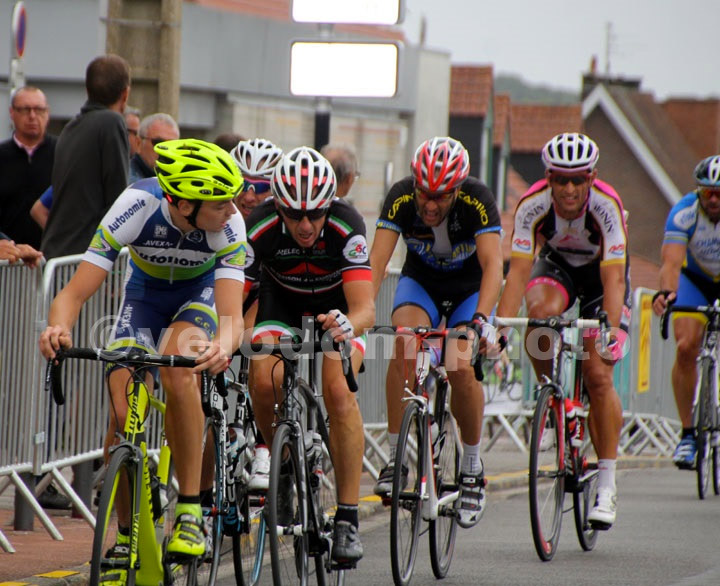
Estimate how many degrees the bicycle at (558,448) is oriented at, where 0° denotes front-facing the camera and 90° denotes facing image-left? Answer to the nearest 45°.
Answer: approximately 0°

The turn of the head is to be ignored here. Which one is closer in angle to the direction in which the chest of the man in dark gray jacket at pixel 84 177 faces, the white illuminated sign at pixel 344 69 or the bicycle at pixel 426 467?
the white illuminated sign

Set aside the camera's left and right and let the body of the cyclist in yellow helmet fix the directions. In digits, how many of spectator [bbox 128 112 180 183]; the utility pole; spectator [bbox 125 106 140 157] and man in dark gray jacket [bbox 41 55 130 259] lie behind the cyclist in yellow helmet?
4

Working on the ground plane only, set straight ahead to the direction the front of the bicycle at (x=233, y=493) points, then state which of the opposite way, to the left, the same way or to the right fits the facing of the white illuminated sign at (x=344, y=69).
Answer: the same way

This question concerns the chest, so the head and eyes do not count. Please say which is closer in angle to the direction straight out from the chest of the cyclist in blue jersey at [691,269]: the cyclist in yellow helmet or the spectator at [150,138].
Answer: the cyclist in yellow helmet

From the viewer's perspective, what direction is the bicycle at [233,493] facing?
toward the camera

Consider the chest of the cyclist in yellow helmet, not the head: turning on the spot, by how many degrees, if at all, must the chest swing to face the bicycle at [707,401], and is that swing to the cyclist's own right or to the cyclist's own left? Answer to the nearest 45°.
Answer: approximately 135° to the cyclist's own left

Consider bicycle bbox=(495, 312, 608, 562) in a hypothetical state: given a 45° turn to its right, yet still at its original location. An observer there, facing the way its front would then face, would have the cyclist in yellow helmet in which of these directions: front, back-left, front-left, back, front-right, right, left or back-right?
front

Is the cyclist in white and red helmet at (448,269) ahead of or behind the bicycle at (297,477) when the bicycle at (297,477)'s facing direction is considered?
behind

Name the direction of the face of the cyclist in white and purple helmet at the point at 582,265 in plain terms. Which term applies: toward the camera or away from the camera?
toward the camera

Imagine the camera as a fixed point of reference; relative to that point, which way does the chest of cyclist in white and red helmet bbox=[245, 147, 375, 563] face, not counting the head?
toward the camera

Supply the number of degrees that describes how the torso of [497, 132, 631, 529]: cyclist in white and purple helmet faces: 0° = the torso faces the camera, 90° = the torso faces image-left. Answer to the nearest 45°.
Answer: approximately 0°

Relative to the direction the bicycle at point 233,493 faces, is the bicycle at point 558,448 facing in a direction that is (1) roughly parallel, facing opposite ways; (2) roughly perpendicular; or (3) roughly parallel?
roughly parallel

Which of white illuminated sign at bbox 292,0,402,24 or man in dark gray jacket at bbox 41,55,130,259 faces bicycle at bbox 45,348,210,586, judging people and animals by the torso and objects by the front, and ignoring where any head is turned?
the white illuminated sign

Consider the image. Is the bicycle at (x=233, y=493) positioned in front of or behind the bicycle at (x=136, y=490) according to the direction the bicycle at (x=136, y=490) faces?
behind

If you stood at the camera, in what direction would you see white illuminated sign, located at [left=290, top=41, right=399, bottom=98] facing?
facing the viewer

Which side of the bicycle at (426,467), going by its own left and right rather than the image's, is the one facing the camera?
front

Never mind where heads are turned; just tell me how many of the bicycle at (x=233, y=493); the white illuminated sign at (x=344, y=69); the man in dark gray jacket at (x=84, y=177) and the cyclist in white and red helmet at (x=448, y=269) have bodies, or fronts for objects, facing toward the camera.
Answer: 3

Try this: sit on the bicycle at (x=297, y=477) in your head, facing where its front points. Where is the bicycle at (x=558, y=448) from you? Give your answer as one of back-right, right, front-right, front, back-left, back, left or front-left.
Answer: back-left

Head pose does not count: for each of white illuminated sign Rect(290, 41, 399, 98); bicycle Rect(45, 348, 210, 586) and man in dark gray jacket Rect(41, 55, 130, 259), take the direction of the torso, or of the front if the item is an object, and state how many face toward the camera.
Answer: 2

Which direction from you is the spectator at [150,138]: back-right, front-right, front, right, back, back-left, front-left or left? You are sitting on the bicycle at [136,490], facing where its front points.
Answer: back

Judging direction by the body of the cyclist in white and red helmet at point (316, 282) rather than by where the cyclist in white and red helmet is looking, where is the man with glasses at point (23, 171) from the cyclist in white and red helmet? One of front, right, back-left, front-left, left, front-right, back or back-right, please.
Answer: back-right

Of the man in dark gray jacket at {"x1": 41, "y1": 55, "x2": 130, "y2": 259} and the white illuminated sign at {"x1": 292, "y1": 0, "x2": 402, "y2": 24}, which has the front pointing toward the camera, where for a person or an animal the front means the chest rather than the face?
the white illuminated sign
